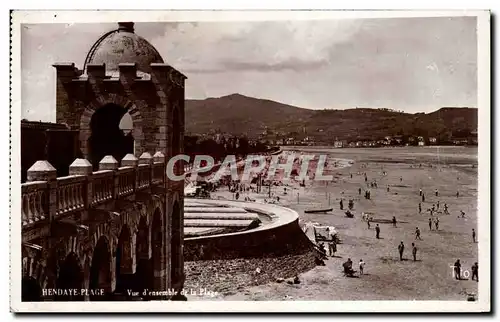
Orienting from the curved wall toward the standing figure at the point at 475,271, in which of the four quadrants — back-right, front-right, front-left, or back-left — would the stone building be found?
back-right

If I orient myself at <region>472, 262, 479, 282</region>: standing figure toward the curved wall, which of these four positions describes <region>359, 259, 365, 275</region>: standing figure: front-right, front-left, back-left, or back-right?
front-left
